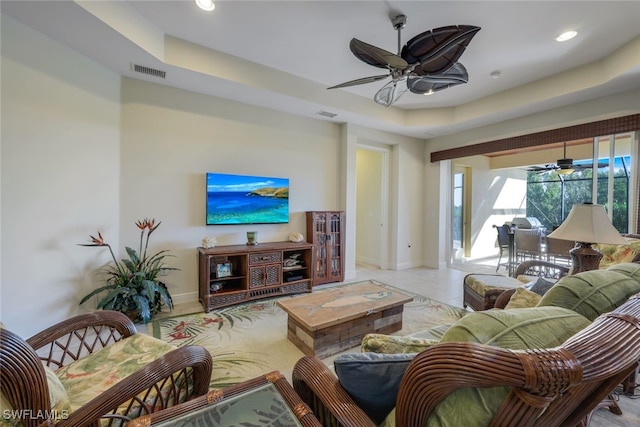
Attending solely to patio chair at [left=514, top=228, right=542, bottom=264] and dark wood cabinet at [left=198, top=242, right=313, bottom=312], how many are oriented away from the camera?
1

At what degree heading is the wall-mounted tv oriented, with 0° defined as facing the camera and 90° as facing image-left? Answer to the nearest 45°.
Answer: approximately 315°

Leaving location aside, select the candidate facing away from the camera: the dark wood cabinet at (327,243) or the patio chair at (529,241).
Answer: the patio chair

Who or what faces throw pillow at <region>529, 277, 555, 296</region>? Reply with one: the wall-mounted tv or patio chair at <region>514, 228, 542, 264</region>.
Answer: the wall-mounted tv

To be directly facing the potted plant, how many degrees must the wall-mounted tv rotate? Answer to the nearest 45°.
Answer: approximately 90° to its right

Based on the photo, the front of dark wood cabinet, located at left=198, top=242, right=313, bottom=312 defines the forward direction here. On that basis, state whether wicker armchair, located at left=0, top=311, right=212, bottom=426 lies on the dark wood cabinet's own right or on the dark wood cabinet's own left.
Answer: on the dark wood cabinet's own right

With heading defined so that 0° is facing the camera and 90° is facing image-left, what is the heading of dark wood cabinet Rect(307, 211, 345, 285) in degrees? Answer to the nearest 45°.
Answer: approximately 315°

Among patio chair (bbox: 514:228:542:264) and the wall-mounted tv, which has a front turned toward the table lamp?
the wall-mounted tv

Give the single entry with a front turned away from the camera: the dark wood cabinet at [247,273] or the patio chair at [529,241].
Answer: the patio chair
